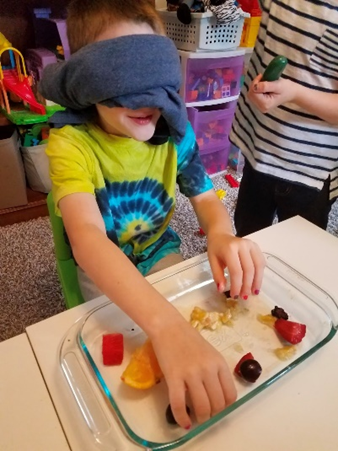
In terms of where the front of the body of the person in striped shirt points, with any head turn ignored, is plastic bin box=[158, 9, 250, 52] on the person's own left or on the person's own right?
on the person's own right

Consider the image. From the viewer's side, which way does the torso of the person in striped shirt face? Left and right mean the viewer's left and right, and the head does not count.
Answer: facing the viewer and to the left of the viewer
